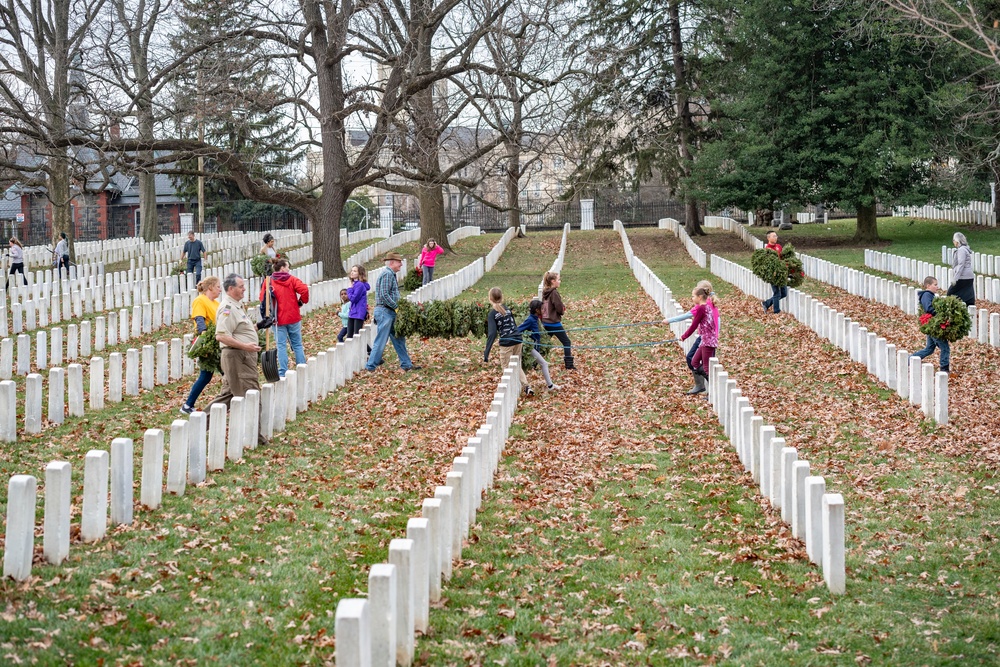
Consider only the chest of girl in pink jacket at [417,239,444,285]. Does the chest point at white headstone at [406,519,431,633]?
yes

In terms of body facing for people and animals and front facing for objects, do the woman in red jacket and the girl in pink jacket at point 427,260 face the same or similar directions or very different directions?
very different directions

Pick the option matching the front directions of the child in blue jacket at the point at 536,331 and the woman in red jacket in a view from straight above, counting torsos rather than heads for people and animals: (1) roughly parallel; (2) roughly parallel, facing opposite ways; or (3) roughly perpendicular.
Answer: roughly perpendicular

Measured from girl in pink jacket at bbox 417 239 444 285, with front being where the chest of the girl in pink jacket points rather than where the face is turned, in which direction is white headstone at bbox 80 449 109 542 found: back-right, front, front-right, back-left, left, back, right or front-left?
front

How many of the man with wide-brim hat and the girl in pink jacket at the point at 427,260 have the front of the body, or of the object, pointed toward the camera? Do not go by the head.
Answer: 1

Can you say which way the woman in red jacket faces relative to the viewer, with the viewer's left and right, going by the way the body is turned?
facing away from the viewer

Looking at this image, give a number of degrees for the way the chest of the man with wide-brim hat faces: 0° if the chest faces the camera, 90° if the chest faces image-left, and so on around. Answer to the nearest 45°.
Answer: approximately 270°

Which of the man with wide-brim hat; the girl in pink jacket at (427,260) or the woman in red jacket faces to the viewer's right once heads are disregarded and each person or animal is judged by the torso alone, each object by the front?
the man with wide-brim hat

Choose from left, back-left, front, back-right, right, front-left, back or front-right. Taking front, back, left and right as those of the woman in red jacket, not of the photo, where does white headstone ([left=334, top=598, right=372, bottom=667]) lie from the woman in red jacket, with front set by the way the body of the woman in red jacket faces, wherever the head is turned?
back

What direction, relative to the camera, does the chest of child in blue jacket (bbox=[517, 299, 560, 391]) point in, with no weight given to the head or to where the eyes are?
to the viewer's right
